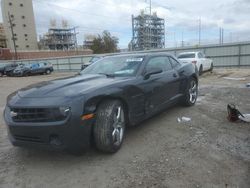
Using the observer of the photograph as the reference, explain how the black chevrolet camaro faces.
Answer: facing the viewer and to the left of the viewer

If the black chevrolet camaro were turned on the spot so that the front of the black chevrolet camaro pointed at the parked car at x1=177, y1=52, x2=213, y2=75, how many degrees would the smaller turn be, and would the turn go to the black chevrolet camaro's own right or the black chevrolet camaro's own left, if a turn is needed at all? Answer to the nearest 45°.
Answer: approximately 180°

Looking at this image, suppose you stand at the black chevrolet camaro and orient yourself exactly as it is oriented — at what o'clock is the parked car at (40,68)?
The parked car is roughly at 4 o'clock from the black chevrolet camaro.

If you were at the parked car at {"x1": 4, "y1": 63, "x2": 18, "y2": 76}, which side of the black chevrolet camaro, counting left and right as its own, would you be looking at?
right

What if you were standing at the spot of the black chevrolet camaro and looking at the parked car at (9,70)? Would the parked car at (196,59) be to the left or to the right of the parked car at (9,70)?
right

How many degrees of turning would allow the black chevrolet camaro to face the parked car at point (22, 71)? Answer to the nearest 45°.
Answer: approximately 135° to its right
